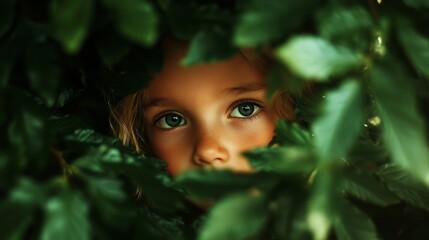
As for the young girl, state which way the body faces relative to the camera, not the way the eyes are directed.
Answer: toward the camera
